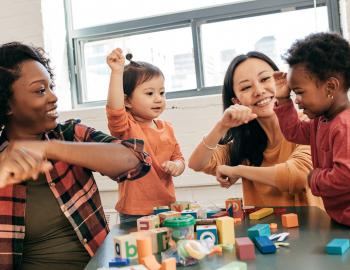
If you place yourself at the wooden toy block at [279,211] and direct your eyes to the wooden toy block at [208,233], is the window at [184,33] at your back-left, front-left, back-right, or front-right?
back-right

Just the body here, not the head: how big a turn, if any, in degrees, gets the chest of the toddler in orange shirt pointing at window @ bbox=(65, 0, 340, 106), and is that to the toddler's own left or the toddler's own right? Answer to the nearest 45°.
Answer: approximately 135° to the toddler's own left

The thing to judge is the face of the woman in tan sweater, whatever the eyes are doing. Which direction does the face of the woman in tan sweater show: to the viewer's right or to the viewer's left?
to the viewer's right

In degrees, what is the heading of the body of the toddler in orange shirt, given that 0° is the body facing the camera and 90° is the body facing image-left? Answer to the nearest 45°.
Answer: approximately 315°
